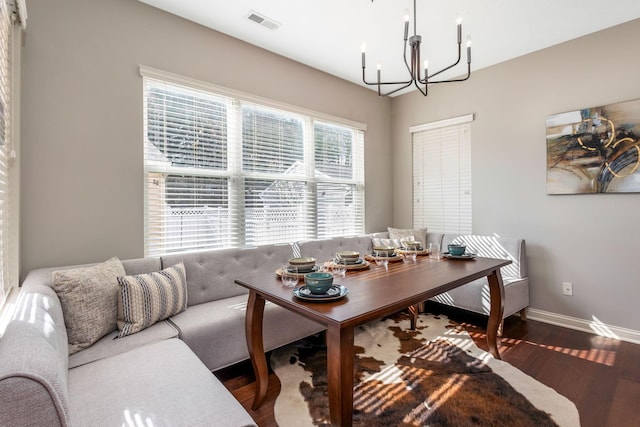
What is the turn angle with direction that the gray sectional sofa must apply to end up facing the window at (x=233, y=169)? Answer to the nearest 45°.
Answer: approximately 135° to its left

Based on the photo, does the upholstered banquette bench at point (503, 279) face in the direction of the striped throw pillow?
yes

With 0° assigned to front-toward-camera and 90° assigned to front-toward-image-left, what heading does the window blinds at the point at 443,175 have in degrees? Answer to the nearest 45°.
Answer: approximately 45°

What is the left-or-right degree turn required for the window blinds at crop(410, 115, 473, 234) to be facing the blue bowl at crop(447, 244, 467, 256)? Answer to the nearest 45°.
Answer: approximately 45° to its left
